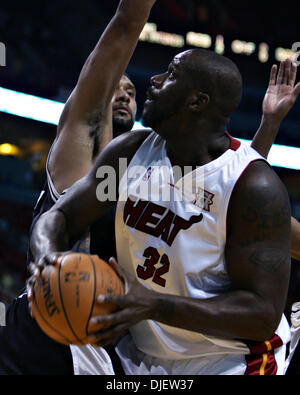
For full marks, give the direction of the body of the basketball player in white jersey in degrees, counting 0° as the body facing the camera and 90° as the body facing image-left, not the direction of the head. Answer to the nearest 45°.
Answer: approximately 45°

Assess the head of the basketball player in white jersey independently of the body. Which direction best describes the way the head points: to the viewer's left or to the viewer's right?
to the viewer's left
